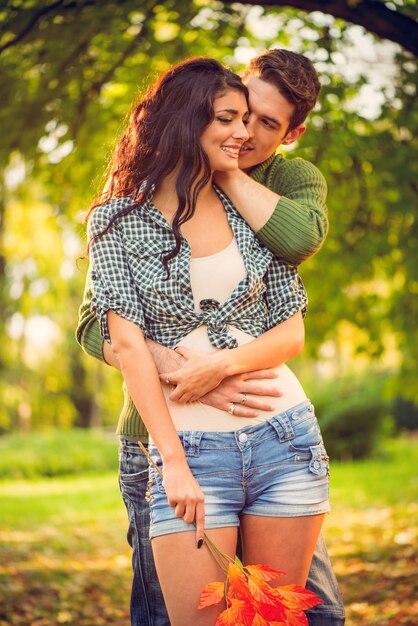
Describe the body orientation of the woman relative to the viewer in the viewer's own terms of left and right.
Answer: facing the viewer

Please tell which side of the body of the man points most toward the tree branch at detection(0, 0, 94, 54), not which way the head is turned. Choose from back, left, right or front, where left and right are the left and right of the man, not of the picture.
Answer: back

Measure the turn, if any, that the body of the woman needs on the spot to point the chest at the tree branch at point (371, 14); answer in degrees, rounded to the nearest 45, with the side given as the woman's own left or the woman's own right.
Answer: approximately 180°

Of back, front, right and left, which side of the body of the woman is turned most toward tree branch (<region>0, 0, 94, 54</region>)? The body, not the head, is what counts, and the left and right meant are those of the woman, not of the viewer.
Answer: back

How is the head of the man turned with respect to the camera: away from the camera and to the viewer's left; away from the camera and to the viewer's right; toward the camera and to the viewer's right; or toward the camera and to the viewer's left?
toward the camera and to the viewer's left

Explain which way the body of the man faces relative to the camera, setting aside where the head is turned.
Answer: toward the camera
